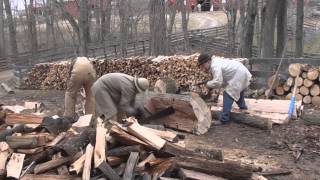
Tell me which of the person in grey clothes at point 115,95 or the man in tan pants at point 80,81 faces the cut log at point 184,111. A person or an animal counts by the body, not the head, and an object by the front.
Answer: the person in grey clothes at point 115,95

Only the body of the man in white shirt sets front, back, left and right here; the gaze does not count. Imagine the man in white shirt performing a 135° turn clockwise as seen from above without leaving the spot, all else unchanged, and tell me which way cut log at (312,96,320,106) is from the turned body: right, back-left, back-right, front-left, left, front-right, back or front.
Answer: front

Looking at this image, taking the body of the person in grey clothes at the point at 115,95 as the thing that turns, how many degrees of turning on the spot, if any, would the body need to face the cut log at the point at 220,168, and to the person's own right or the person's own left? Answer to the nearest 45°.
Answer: approximately 90° to the person's own right

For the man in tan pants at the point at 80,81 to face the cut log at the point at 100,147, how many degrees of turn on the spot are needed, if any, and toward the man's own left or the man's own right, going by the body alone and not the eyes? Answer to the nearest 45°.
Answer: approximately 180°

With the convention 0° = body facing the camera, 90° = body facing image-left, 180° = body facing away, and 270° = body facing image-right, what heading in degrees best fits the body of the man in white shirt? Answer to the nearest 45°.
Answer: approximately 90°

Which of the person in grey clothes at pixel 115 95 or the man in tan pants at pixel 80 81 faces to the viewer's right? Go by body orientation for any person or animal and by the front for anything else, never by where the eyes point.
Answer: the person in grey clothes at pixel 115 95

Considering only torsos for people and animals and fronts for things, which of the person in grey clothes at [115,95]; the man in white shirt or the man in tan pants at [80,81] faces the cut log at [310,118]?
the person in grey clothes at [115,95]

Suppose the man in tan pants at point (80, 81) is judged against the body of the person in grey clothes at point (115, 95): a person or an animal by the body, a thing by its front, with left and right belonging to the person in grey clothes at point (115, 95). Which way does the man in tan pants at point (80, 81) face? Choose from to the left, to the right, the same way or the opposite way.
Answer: to the left

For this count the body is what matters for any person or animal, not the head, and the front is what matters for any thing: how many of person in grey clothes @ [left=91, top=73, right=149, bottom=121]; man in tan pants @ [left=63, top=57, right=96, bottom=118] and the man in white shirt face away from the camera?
1

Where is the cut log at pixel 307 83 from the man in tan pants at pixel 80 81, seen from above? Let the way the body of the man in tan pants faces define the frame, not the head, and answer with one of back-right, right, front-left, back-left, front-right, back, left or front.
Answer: right

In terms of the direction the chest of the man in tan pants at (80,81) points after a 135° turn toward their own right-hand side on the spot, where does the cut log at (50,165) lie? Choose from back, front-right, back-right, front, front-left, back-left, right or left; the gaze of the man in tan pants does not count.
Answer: front-right

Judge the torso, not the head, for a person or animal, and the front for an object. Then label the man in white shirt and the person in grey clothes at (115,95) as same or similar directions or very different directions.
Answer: very different directions

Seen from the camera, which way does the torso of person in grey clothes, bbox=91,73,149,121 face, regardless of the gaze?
to the viewer's right

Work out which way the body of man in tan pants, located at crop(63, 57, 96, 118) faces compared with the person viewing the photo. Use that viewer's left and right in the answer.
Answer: facing away from the viewer

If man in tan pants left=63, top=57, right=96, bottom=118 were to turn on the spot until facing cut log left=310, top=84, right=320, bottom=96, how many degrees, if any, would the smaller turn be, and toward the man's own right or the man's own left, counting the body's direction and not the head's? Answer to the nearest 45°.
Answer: approximately 90° to the man's own right
